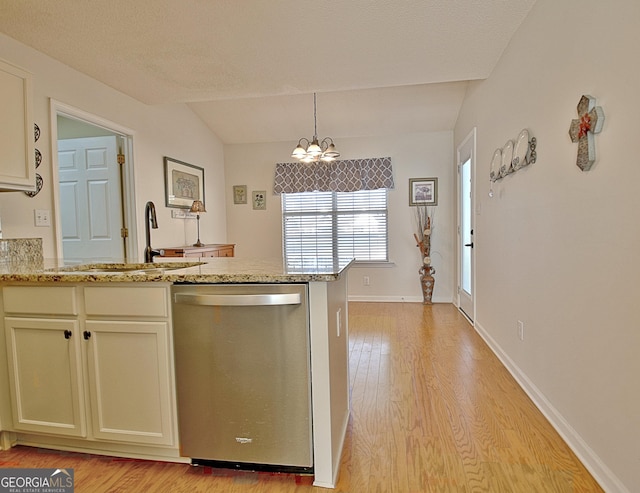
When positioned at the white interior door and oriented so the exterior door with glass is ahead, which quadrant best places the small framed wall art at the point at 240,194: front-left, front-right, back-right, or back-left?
front-left

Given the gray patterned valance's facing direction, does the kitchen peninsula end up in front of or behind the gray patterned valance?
in front

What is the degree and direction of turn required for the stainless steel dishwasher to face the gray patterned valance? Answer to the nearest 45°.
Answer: approximately 180°

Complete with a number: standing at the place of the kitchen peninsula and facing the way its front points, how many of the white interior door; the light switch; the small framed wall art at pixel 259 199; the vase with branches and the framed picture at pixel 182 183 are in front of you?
0

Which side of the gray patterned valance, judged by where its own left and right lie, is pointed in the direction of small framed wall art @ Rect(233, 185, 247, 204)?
right

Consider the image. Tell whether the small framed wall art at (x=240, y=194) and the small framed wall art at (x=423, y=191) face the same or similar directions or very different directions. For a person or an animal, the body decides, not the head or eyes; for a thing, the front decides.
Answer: same or similar directions

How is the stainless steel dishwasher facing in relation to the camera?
toward the camera

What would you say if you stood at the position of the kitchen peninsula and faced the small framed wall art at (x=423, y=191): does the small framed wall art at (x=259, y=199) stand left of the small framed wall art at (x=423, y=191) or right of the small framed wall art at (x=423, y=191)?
left

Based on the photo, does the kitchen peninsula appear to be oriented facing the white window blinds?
no

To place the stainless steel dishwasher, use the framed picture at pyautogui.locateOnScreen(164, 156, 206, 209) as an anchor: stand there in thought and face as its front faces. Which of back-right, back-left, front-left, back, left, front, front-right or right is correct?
front-right

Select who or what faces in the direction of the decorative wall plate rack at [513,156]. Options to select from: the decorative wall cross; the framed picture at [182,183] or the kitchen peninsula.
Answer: the framed picture

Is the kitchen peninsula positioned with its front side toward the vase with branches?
no

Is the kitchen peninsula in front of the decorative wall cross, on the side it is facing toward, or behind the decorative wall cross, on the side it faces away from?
in front

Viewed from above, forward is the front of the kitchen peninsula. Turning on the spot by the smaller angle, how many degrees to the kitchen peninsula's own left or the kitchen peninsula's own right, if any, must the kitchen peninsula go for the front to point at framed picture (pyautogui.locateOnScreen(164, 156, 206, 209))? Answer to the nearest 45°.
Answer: approximately 180°

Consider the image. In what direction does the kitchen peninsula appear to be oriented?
toward the camera

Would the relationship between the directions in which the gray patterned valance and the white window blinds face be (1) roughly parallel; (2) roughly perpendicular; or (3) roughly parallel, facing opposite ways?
roughly parallel

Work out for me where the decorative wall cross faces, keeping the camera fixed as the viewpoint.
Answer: facing the viewer and to the left of the viewer

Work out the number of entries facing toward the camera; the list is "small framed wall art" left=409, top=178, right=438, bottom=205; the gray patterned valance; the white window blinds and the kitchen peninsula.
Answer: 4

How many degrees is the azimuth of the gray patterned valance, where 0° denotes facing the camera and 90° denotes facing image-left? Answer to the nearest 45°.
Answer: approximately 0°
